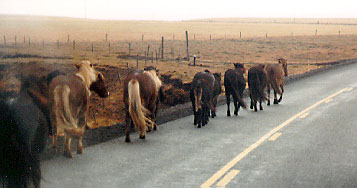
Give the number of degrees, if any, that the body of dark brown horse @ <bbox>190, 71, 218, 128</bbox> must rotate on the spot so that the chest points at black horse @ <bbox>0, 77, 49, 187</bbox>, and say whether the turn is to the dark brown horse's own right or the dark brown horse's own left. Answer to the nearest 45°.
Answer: approximately 135° to the dark brown horse's own right

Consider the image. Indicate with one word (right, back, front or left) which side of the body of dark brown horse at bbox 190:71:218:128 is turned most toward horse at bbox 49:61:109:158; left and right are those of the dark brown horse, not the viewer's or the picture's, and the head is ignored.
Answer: back

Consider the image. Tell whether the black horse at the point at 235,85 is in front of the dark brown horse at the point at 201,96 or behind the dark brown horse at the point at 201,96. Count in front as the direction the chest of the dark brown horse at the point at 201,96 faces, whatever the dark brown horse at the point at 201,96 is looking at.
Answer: in front

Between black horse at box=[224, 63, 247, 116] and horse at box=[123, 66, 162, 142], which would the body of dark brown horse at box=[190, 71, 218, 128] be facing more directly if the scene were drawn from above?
the black horse

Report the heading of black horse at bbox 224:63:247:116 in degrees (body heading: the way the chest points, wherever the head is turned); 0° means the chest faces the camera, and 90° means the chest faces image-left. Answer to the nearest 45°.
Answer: approximately 225°

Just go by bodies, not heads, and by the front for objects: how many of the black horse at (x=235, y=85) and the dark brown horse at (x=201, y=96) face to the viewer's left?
0

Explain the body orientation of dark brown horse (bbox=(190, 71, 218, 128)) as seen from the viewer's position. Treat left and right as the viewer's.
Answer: facing away from the viewer and to the right of the viewer

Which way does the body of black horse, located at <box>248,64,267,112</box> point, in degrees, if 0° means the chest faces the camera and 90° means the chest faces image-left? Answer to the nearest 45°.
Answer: approximately 180°
